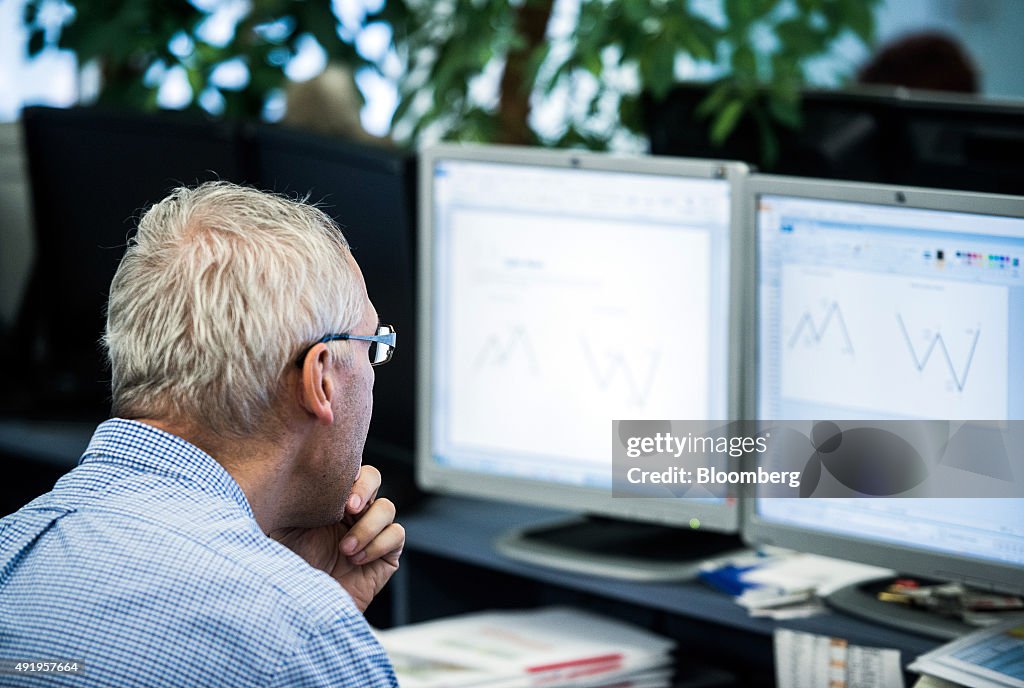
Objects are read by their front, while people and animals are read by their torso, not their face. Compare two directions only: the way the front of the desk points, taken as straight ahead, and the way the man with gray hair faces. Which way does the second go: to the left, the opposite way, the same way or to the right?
the opposite way

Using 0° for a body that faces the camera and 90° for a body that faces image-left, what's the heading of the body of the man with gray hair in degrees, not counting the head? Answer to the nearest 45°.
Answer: approximately 225°

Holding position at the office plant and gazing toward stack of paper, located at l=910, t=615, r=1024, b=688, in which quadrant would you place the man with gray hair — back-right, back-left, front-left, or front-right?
front-right

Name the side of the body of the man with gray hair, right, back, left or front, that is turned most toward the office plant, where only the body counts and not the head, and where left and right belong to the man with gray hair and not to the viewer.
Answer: front

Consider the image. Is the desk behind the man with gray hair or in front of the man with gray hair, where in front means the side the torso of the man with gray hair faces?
in front

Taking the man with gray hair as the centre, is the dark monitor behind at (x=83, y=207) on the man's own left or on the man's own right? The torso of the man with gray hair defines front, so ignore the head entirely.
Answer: on the man's own left

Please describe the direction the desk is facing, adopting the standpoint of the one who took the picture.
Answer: facing the viewer and to the left of the viewer

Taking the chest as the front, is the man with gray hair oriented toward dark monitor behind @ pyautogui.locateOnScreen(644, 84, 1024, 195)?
yes

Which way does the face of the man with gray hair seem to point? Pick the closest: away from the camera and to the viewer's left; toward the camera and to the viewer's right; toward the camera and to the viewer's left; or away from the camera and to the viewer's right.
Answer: away from the camera and to the viewer's right

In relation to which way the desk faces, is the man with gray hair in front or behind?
in front
